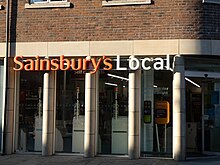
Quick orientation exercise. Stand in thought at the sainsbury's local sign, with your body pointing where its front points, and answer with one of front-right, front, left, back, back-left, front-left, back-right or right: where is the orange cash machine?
left

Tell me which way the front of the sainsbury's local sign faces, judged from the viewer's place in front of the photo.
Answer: facing the viewer

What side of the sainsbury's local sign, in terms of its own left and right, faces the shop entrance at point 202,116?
left

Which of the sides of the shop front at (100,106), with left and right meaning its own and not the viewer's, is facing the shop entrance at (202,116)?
left

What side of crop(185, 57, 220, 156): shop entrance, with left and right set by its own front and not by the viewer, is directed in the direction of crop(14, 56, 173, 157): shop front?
right

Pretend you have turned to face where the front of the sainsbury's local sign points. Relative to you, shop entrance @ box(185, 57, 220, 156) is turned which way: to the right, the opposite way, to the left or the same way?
the same way

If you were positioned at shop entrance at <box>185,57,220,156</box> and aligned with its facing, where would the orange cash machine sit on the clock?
The orange cash machine is roughly at 2 o'clock from the shop entrance.

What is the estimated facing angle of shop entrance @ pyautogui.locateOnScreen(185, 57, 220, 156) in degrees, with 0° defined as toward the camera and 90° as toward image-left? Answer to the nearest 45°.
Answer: approximately 0°

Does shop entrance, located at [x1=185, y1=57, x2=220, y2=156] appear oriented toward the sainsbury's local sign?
no
